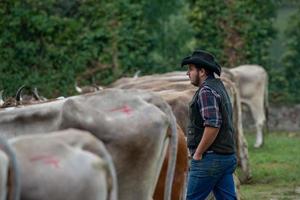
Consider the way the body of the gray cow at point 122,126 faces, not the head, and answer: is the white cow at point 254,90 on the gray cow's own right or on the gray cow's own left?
on the gray cow's own right

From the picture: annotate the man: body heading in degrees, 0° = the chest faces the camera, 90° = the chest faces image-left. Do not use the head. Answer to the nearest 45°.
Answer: approximately 90°
